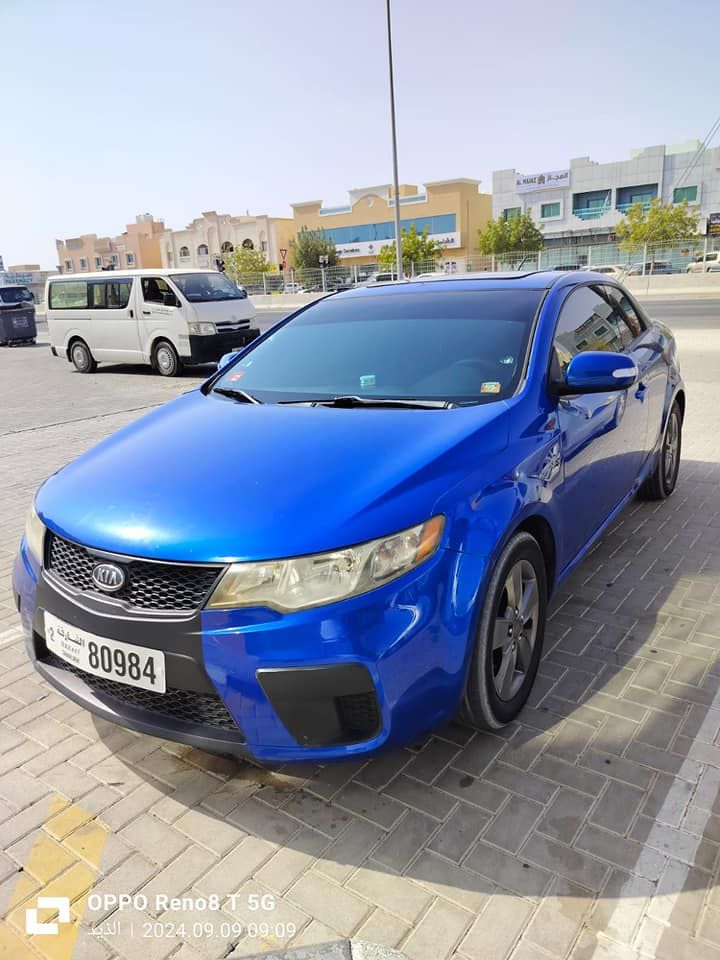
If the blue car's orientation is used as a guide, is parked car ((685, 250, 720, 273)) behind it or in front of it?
behind

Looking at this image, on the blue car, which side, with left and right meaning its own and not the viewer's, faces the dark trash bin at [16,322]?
right

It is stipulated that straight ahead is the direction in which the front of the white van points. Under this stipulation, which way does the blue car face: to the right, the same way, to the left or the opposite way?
to the right

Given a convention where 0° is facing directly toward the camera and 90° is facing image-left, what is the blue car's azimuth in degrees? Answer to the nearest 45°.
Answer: approximately 45°

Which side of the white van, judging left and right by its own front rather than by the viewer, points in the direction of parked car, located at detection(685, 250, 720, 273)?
left

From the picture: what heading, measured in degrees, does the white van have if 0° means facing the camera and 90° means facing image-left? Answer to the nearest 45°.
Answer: approximately 315°

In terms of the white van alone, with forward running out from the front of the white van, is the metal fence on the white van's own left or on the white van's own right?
on the white van's own left

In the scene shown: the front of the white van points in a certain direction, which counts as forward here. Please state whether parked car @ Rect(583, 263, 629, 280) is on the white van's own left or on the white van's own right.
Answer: on the white van's own left

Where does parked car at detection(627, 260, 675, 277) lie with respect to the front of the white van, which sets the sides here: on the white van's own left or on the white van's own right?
on the white van's own left

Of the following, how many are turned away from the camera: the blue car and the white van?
0
